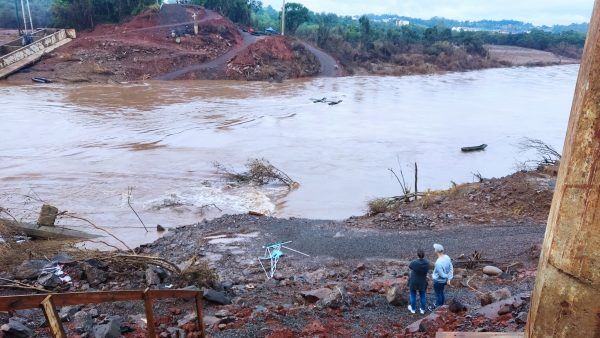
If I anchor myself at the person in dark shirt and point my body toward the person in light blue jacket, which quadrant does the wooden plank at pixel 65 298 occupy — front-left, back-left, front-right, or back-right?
back-right

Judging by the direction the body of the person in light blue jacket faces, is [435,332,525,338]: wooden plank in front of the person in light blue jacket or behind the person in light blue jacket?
behind

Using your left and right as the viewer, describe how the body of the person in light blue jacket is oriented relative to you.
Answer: facing away from the viewer and to the left of the viewer

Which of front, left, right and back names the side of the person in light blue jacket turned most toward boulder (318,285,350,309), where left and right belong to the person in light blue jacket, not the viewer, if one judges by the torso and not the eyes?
left

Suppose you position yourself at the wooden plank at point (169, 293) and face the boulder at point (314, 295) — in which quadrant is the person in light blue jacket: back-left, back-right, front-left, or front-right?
front-right

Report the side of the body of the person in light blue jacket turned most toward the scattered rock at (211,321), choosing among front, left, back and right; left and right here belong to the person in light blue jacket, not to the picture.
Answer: left

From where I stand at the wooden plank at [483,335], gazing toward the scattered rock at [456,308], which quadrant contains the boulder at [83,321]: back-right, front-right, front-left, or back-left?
front-left

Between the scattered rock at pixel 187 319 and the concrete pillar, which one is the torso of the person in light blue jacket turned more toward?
the scattered rock

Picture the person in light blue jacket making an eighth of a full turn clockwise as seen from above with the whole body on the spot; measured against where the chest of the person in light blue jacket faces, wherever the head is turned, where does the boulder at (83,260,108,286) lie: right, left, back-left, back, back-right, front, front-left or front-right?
left

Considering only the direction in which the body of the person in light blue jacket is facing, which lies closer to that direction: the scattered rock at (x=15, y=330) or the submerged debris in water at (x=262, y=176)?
the submerged debris in water

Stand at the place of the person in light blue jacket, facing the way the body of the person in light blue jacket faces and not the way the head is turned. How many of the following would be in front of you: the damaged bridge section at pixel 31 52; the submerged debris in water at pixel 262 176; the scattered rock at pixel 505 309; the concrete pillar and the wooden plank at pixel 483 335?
2

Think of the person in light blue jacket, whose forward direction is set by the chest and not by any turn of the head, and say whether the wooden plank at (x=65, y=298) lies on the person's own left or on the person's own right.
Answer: on the person's own left

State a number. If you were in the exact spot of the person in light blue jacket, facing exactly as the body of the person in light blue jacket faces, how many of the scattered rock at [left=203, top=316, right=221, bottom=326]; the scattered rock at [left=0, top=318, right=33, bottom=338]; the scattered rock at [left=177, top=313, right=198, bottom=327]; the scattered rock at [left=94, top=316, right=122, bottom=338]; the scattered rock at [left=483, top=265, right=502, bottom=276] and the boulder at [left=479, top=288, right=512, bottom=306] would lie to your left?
4

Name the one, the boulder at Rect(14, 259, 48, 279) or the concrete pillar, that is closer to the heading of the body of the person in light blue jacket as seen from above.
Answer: the boulder

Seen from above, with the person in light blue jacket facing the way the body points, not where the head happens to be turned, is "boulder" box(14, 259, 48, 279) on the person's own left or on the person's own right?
on the person's own left

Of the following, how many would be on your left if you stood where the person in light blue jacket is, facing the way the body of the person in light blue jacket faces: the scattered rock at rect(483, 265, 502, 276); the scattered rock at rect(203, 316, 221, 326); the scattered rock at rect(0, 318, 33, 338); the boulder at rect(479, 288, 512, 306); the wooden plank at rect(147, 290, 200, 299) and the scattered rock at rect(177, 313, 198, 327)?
4

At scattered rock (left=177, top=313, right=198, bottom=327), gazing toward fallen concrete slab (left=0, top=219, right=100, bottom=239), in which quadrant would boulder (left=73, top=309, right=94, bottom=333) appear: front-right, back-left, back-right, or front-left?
front-left
